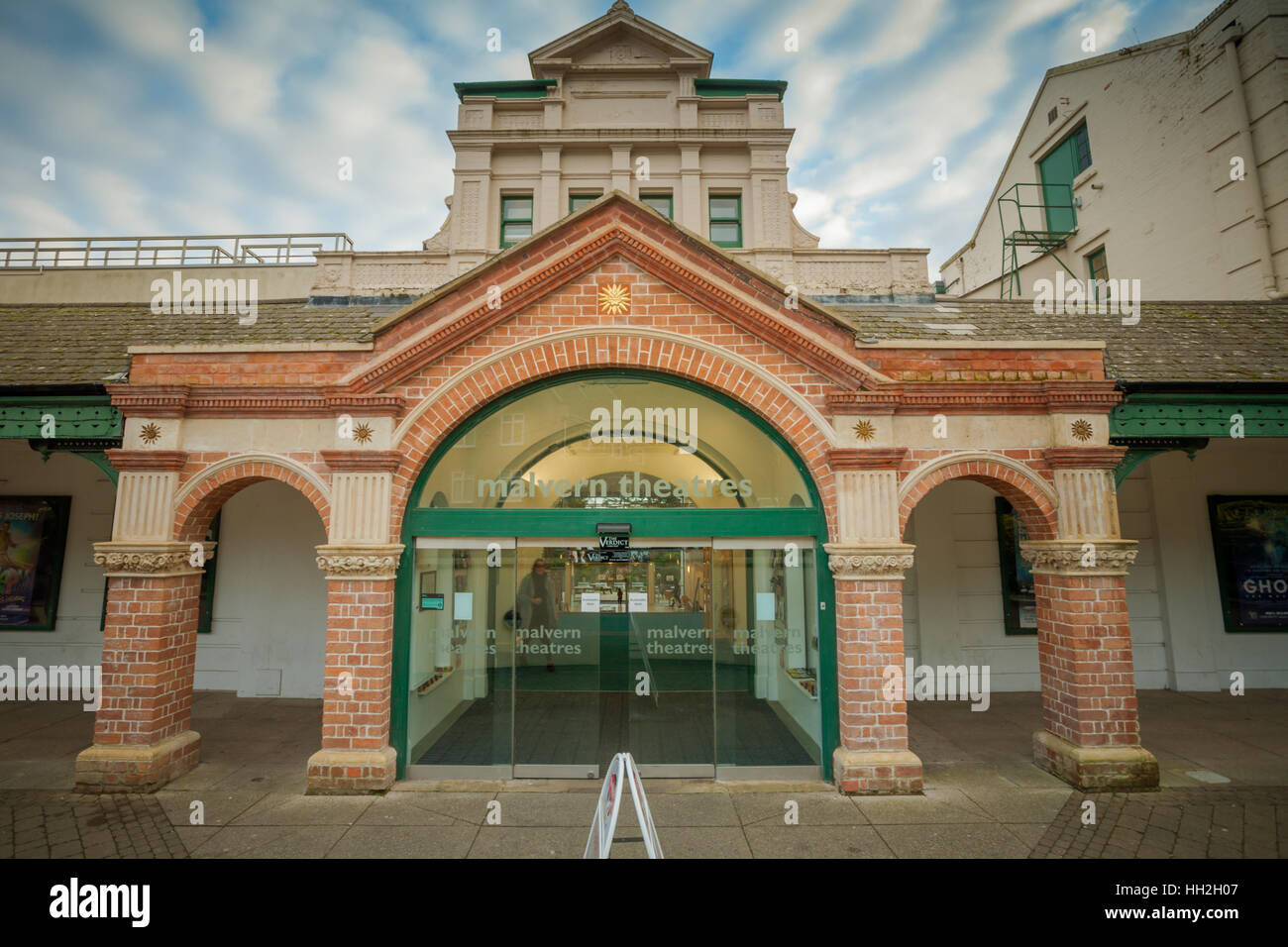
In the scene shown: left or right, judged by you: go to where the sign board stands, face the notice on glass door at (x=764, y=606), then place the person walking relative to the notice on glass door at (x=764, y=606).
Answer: left

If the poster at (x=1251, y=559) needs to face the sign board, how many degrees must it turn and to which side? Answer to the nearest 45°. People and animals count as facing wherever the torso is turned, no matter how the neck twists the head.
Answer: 0° — it already faces it

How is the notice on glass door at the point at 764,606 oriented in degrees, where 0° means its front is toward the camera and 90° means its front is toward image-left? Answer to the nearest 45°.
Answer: approximately 0°

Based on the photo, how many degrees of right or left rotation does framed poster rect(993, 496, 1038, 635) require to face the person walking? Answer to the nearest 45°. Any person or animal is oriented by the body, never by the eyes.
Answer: approximately 45° to its right

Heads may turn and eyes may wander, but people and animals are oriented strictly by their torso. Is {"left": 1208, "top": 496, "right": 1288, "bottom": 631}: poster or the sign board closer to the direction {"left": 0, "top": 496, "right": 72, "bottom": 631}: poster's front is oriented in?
the sign board

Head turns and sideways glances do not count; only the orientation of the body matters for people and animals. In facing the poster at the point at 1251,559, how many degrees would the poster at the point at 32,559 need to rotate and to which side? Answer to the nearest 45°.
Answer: approximately 45° to its left

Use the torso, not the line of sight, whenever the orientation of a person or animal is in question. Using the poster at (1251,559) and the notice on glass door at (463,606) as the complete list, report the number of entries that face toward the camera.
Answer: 2

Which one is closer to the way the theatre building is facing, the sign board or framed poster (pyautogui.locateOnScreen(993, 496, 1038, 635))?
the sign board

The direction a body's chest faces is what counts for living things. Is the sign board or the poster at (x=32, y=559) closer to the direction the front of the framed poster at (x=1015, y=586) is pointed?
the sign board

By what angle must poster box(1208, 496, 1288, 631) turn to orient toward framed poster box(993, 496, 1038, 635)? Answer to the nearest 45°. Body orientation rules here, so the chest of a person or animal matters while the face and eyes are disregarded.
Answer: approximately 45° to its right

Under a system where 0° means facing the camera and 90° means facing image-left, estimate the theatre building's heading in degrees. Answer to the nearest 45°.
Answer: approximately 0°
